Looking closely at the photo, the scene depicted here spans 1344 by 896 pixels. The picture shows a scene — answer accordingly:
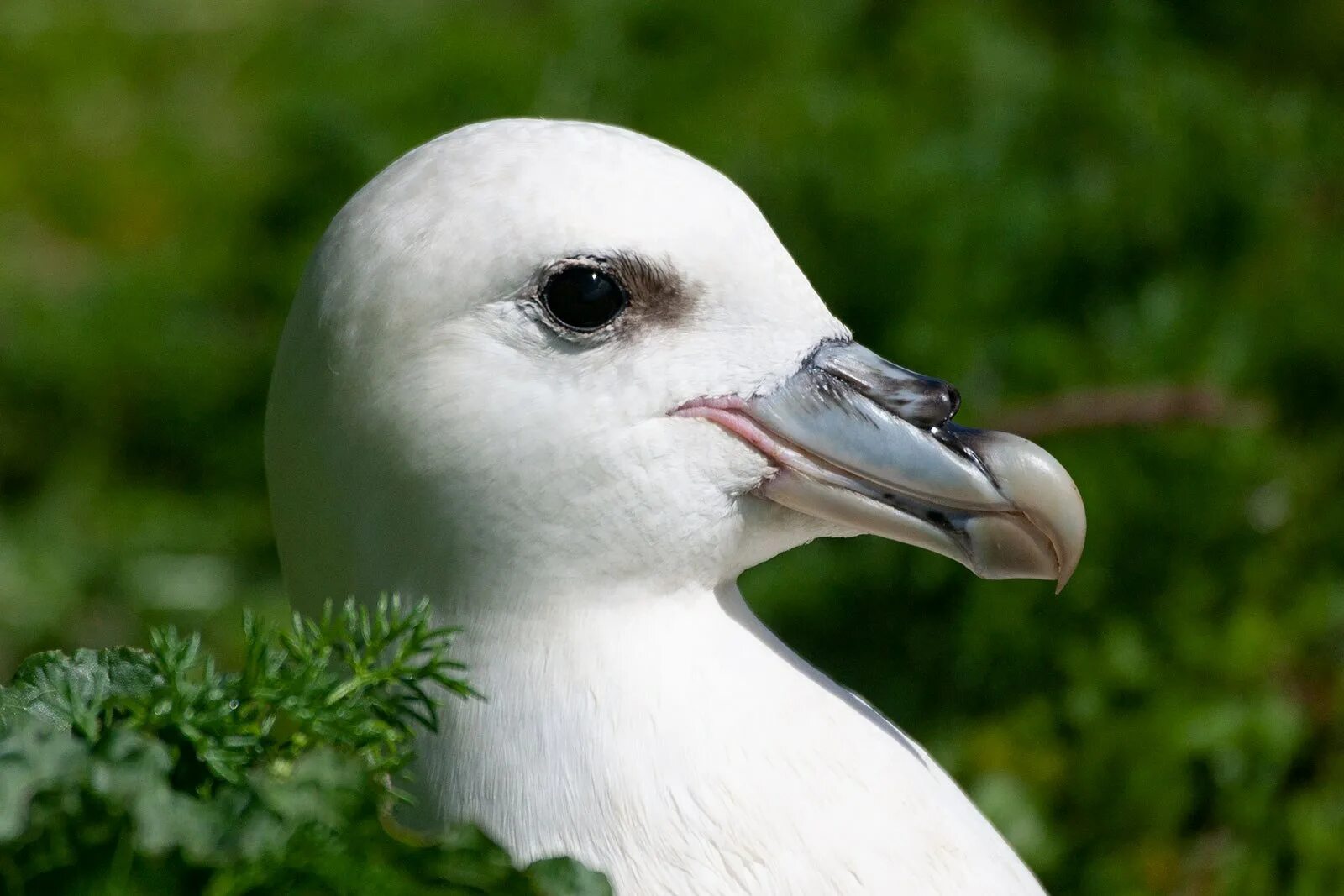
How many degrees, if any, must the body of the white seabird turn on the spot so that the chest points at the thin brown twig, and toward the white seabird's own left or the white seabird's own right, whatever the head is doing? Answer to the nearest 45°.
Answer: approximately 45° to the white seabird's own left

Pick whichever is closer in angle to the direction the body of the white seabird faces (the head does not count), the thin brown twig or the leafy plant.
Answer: the thin brown twig

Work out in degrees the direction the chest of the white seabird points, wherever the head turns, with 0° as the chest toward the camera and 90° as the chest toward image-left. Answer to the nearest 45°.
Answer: approximately 270°
